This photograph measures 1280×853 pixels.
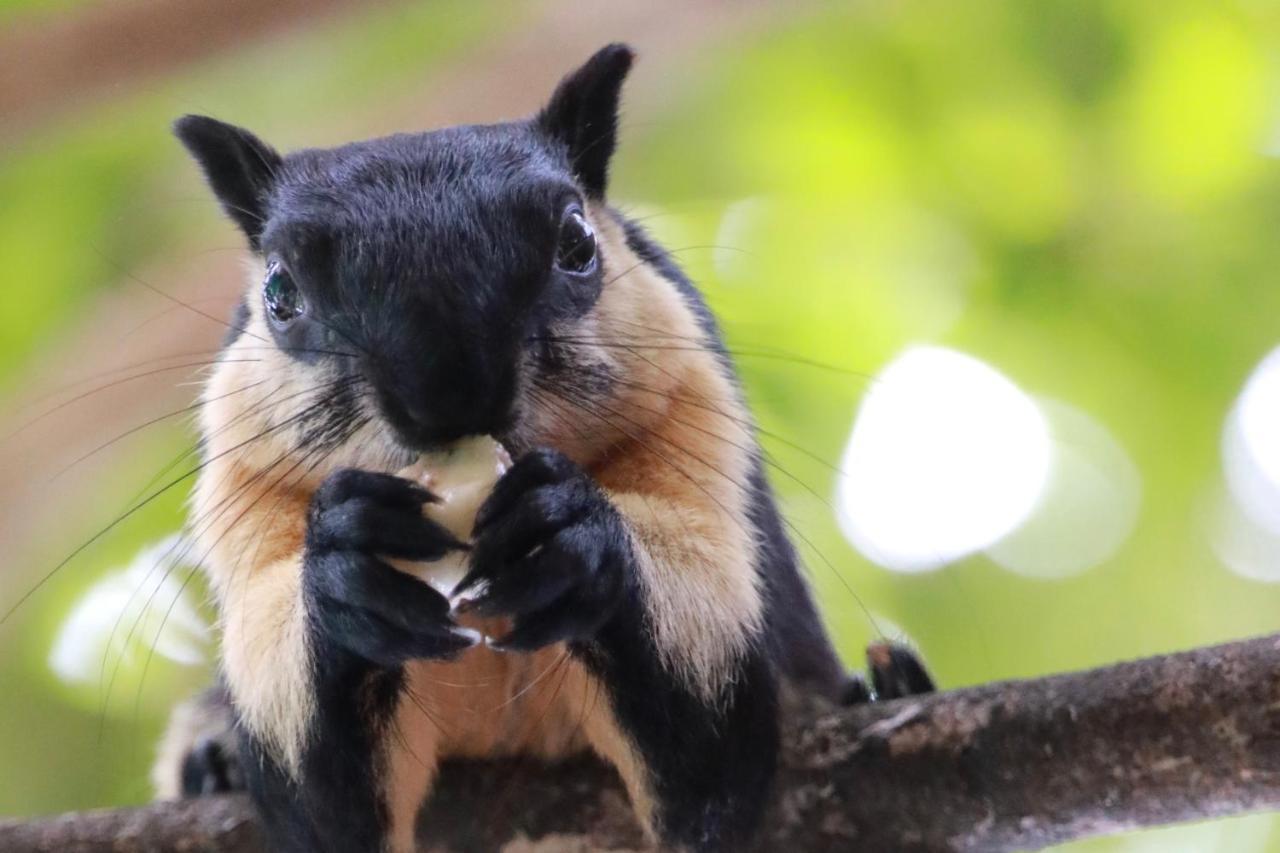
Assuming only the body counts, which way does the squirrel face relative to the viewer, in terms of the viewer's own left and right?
facing the viewer
